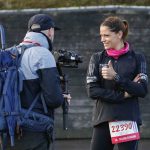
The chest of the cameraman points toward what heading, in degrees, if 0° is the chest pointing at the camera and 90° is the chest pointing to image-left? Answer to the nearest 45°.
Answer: approximately 225°

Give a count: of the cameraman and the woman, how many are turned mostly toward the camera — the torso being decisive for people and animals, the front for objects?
1

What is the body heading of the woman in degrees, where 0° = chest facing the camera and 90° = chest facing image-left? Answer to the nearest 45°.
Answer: approximately 0°
